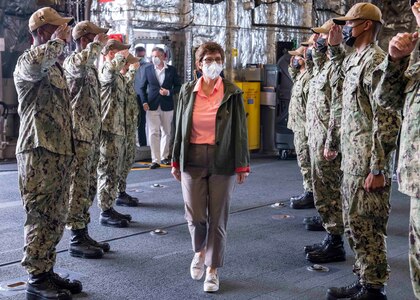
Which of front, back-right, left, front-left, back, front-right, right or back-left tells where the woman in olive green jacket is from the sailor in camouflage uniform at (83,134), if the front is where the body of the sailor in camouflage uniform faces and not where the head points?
front-right

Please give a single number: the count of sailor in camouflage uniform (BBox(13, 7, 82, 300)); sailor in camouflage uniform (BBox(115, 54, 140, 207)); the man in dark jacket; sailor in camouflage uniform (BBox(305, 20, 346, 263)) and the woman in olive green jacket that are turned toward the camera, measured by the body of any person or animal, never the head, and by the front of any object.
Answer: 2

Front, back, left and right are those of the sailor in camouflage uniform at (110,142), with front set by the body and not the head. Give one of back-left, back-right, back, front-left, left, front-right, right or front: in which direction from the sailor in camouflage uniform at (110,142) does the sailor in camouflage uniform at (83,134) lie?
right

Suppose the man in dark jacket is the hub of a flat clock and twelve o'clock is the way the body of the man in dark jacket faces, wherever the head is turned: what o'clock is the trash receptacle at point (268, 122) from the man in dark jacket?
The trash receptacle is roughly at 8 o'clock from the man in dark jacket.

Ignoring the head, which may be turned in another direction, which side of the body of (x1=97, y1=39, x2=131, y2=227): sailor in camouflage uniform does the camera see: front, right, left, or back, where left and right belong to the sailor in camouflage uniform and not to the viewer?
right

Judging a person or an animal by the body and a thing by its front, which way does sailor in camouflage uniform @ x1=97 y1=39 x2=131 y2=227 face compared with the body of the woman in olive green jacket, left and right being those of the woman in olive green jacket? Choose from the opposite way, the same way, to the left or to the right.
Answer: to the left

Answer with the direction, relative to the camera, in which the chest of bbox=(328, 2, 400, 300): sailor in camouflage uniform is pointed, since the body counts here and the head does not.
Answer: to the viewer's left

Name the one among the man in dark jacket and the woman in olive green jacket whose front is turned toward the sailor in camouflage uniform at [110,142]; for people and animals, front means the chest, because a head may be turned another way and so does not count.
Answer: the man in dark jacket

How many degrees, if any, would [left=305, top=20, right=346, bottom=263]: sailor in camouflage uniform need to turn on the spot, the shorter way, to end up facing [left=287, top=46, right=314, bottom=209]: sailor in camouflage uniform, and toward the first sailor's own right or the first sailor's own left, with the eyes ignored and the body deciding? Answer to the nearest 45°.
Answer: approximately 90° to the first sailor's own right

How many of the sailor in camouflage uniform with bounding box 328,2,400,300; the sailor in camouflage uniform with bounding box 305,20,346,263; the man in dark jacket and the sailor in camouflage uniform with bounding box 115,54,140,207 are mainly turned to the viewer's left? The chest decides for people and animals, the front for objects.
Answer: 2

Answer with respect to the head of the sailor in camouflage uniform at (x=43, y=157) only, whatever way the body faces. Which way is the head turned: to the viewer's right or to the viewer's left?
to the viewer's right

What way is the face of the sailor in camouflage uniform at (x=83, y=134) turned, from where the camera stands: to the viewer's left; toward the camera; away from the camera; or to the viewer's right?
to the viewer's right

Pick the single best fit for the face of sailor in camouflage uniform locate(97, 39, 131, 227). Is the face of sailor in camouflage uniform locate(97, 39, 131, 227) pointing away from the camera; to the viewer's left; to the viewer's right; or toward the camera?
to the viewer's right

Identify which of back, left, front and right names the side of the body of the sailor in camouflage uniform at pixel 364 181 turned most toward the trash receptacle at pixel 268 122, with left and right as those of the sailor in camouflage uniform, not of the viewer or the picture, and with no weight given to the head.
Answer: right

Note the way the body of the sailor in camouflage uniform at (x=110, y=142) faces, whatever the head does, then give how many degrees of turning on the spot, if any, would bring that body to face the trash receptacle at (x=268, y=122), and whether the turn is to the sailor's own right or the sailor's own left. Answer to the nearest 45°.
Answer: approximately 45° to the sailor's own left

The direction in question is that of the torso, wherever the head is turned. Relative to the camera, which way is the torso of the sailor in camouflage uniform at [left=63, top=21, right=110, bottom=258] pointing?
to the viewer's right

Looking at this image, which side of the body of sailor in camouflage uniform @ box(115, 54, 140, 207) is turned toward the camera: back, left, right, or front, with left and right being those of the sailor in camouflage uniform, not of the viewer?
right

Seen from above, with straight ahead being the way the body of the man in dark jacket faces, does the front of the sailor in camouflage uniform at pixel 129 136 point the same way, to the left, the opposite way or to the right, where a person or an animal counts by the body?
to the left
